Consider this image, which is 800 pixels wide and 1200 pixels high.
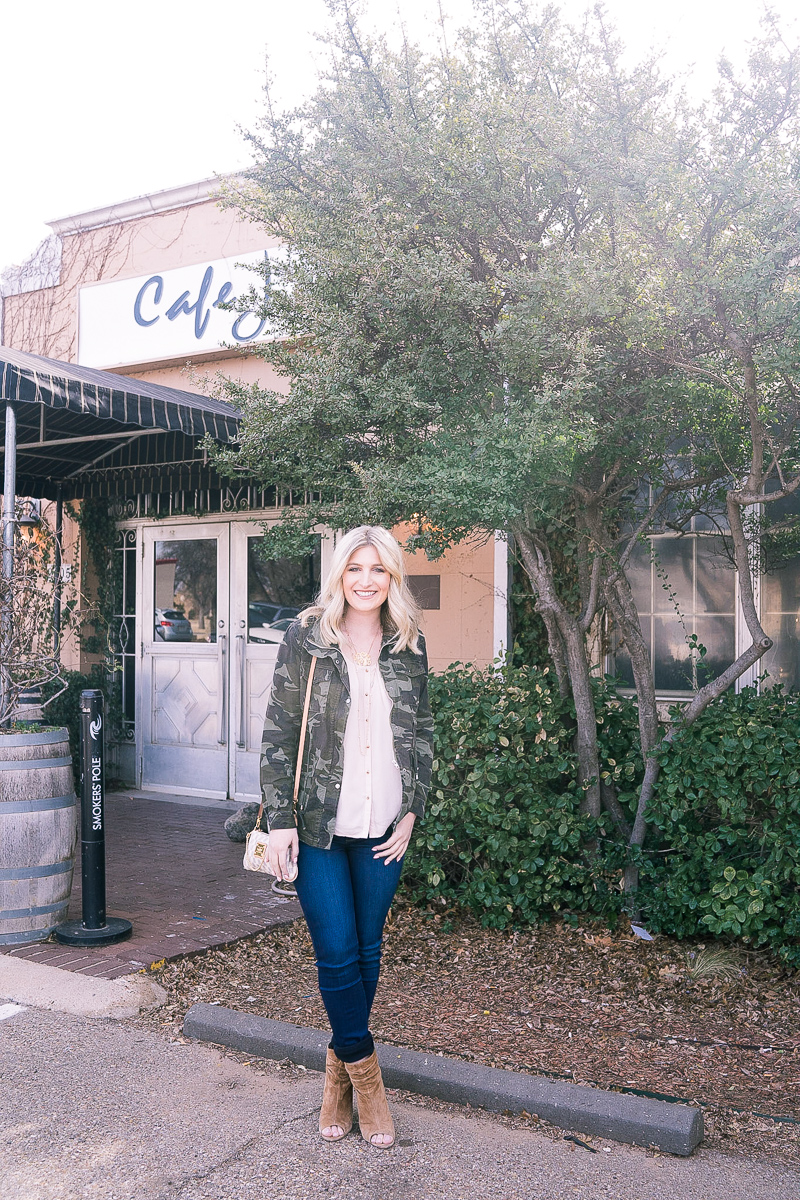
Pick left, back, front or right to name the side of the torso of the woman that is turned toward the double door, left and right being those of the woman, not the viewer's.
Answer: back

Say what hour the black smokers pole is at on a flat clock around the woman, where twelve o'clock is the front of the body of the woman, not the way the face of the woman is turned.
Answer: The black smokers pole is roughly at 5 o'clock from the woman.

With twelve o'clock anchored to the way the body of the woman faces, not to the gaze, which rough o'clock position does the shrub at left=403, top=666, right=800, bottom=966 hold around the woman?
The shrub is roughly at 7 o'clock from the woman.

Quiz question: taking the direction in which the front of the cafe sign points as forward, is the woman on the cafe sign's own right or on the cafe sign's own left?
on the cafe sign's own left

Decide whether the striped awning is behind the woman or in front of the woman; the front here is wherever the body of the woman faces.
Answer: behind

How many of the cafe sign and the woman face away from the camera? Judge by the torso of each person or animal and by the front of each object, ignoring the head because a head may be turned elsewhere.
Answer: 0

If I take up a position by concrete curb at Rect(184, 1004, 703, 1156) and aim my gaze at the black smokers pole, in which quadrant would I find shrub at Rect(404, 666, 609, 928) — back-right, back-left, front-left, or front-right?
front-right

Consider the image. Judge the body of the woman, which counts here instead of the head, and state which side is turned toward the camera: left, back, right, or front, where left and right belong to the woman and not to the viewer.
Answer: front

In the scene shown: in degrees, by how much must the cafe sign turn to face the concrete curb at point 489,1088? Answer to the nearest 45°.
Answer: approximately 45° to its left
